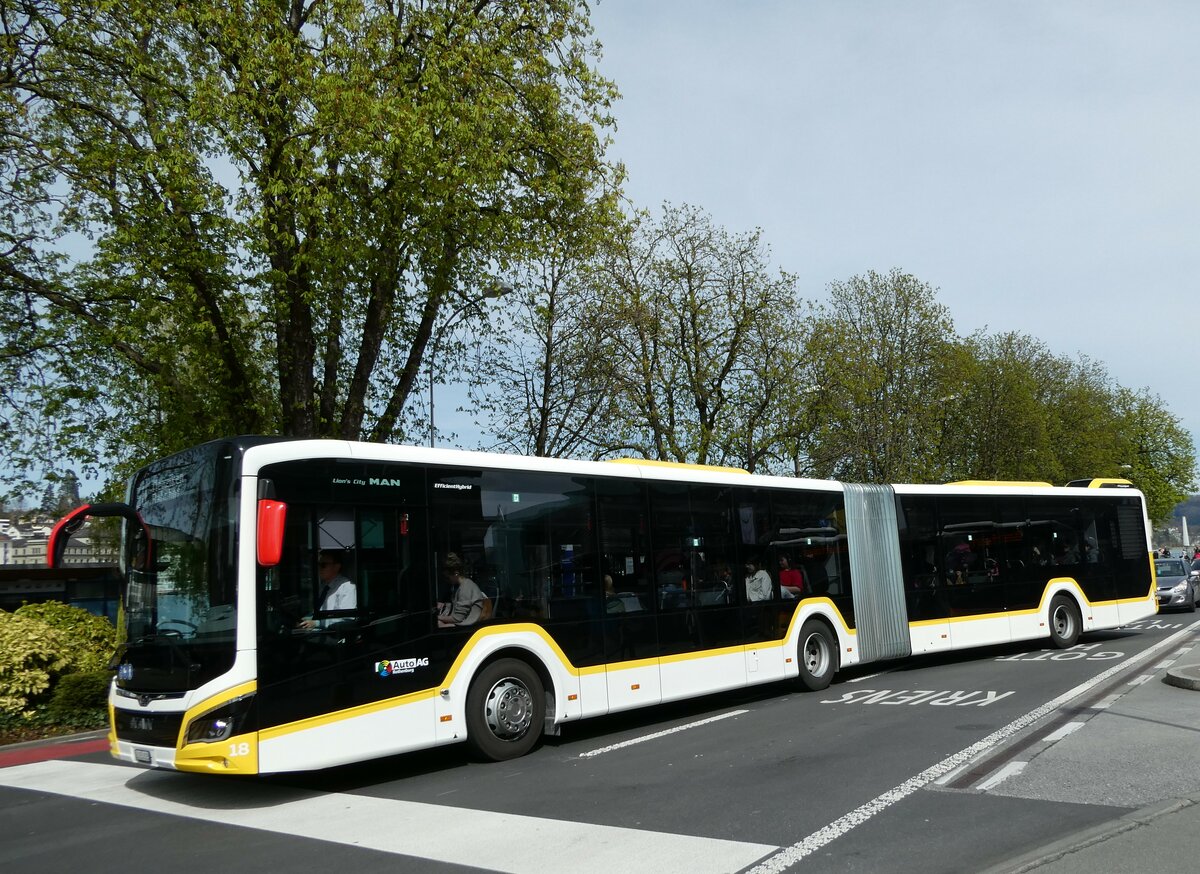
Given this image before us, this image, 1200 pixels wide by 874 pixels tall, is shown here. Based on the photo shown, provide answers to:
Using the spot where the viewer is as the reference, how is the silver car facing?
facing the viewer and to the left of the viewer

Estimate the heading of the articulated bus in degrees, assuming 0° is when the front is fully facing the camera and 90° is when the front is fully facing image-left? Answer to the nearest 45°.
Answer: approximately 45°

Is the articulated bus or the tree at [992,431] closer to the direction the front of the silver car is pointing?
the articulated bus

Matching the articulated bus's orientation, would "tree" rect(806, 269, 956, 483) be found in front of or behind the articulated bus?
behind

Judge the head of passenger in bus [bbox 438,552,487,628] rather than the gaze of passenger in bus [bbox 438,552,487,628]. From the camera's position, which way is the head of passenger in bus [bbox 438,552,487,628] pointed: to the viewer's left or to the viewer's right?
to the viewer's left

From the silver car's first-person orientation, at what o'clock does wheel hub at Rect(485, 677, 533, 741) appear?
The wheel hub is roughly at 11 o'clock from the silver car.

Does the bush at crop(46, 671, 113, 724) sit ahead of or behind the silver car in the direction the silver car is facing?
ahead

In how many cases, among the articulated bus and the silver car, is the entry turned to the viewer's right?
0

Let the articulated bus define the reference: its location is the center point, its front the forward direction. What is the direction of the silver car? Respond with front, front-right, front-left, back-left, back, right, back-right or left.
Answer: back

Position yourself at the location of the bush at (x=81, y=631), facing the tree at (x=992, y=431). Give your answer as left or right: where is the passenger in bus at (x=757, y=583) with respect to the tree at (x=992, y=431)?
right

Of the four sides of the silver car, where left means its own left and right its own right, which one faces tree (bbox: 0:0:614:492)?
front

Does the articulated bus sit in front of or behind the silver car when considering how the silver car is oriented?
in front

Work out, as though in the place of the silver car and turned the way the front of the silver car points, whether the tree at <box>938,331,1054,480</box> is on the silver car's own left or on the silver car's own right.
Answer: on the silver car's own right

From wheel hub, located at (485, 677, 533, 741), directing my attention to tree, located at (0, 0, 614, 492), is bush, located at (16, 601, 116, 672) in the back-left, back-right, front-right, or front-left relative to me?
front-left

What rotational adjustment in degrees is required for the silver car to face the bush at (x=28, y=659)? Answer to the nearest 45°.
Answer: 0° — it already faces it

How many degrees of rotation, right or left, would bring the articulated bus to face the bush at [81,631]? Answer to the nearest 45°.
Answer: approximately 90° to its right
